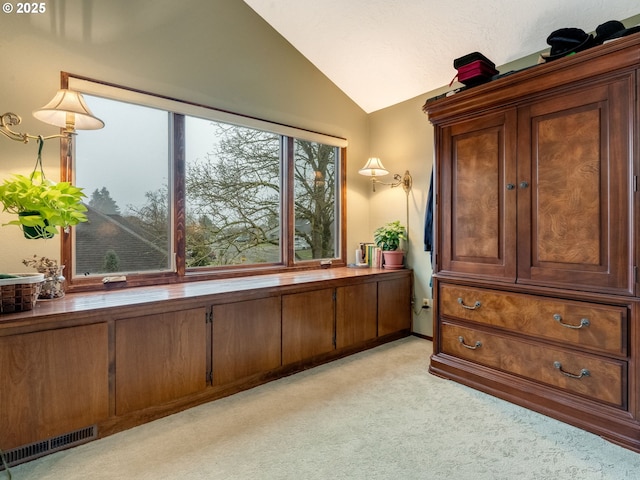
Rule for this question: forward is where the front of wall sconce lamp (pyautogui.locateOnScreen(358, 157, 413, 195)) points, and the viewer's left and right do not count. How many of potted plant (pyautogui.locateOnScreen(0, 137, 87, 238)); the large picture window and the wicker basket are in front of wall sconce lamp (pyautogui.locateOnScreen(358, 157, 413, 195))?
3

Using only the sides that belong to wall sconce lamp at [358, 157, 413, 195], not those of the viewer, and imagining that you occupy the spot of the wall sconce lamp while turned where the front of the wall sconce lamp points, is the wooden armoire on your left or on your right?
on your left

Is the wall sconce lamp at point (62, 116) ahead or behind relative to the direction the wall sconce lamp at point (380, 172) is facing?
ahead

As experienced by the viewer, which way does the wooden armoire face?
facing the viewer and to the left of the viewer

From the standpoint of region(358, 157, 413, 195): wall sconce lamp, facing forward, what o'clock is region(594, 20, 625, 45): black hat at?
The black hat is roughly at 9 o'clock from the wall sconce lamp.

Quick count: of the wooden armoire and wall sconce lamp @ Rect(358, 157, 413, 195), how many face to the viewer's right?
0

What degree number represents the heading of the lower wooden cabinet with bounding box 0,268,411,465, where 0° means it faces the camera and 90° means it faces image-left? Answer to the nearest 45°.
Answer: approximately 315°

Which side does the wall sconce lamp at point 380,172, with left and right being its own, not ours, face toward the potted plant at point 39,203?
front

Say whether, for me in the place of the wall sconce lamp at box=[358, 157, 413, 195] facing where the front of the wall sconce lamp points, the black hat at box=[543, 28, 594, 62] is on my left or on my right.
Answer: on my left

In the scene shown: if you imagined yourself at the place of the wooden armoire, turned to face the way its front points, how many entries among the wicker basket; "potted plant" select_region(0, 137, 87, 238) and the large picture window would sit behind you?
0

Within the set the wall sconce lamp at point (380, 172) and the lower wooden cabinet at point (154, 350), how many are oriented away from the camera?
0

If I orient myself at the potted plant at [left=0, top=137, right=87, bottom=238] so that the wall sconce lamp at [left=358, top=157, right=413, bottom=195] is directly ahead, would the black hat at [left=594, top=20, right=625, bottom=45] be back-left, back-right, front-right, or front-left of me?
front-right

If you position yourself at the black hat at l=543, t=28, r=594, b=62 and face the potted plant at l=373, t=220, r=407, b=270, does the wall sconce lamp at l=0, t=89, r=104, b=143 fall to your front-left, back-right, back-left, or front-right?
front-left

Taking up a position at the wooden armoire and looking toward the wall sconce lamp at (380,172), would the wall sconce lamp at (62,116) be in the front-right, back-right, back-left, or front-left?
front-left
